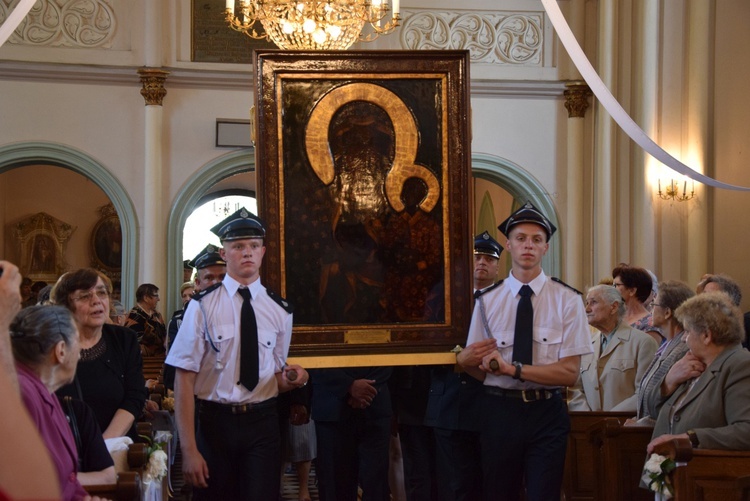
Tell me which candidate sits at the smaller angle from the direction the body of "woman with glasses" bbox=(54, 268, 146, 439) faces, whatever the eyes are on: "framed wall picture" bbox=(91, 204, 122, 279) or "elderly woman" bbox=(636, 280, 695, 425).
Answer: the elderly woman

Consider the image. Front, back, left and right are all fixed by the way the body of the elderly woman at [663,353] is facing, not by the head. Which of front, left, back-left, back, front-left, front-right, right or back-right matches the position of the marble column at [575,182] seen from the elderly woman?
right

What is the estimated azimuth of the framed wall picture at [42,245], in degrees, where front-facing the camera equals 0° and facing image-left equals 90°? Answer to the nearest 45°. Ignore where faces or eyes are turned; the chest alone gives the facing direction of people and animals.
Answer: approximately 0°

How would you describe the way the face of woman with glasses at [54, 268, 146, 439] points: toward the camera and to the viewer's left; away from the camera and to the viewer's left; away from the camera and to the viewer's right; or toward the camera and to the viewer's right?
toward the camera and to the viewer's right

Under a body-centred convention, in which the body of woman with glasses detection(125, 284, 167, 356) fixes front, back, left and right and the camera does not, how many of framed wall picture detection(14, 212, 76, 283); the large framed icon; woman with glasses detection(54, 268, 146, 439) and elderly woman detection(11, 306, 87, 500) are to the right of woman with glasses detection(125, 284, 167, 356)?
3

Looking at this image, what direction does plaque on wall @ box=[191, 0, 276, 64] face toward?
toward the camera

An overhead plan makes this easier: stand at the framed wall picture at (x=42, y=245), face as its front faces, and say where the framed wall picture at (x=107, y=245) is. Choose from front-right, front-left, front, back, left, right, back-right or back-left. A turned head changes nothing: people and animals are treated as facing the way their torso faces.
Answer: left

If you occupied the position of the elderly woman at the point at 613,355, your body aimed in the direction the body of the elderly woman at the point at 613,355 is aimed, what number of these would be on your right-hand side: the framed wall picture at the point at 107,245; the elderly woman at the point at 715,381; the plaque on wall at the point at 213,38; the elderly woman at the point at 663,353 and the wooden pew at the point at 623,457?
2

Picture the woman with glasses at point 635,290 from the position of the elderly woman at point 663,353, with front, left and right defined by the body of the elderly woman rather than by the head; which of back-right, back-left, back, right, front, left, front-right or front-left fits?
right

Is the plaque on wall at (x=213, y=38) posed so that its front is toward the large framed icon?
yes
